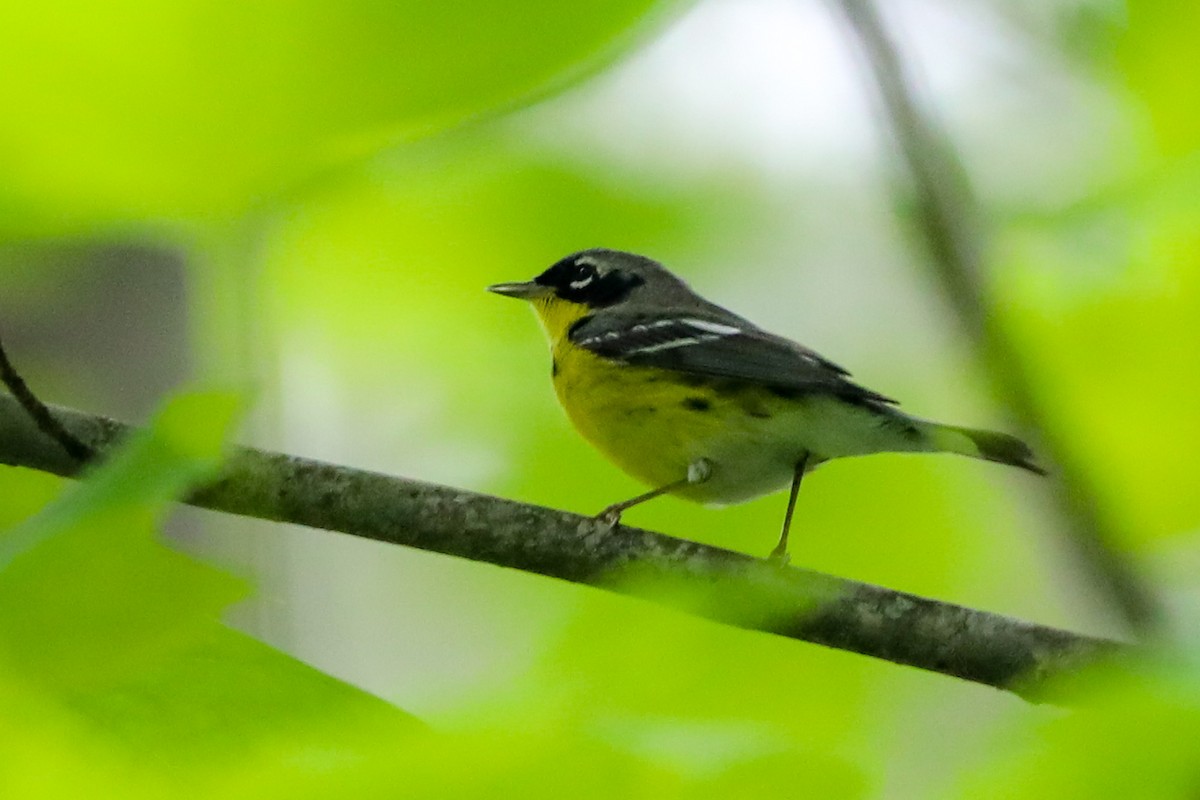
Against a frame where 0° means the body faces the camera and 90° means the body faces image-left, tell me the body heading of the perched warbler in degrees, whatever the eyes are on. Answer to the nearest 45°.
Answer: approximately 90°

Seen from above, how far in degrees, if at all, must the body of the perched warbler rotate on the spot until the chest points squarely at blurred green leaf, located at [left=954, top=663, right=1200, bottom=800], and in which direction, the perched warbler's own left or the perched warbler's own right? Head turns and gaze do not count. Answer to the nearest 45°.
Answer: approximately 90° to the perched warbler's own left

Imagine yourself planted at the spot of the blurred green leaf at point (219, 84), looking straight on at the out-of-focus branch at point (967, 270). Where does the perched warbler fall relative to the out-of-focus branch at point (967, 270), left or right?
left
